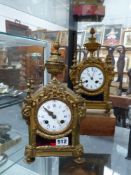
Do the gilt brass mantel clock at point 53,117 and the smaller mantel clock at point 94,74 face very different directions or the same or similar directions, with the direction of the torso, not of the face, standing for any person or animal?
same or similar directions

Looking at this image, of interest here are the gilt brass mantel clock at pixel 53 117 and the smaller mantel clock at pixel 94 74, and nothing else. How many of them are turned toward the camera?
2

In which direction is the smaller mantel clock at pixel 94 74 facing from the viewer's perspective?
toward the camera

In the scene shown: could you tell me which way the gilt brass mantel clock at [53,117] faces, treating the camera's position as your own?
facing the viewer

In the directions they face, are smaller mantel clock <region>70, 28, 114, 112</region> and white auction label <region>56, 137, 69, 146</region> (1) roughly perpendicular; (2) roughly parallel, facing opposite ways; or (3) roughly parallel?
roughly parallel

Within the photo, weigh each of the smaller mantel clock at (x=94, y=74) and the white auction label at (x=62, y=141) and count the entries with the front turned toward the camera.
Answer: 2
